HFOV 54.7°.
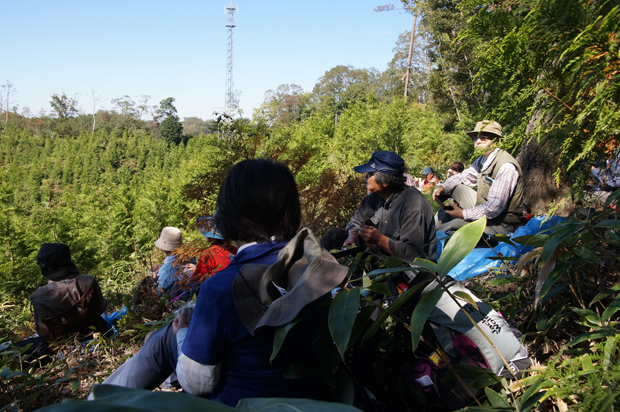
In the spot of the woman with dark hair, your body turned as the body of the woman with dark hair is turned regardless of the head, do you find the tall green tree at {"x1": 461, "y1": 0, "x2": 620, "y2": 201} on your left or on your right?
on your right

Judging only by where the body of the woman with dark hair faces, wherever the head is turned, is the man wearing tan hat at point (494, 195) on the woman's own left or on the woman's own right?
on the woman's own right

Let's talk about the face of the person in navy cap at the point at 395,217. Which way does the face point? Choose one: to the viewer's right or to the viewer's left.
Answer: to the viewer's left

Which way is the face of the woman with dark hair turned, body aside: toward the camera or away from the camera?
away from the camera

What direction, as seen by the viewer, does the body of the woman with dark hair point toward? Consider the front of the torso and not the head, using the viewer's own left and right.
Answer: facing away from the viewer and to the left of the viewer
